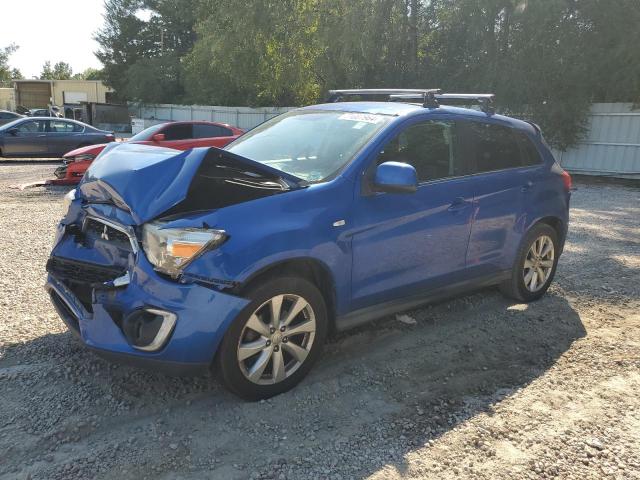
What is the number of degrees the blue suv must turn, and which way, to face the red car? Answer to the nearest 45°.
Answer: approximately 135° to its right

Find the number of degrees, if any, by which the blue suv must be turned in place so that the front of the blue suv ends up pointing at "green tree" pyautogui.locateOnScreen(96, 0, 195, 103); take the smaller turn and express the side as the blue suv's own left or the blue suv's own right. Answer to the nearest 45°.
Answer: approximately 135° to the blue suv's own right

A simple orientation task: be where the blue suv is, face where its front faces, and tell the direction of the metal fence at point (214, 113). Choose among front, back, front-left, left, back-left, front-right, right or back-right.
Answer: back-right

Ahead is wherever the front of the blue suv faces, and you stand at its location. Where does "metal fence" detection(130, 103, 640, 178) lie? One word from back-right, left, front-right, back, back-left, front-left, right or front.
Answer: back

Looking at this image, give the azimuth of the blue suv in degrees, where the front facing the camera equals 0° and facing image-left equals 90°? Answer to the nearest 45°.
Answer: approximately 45°
